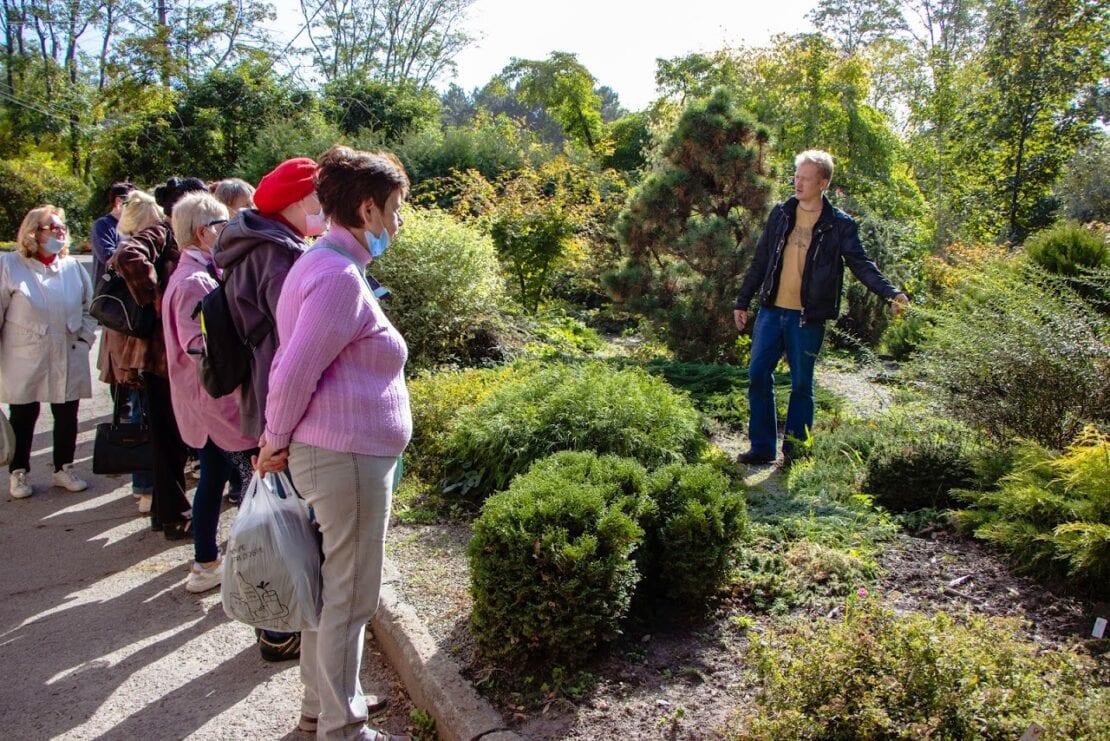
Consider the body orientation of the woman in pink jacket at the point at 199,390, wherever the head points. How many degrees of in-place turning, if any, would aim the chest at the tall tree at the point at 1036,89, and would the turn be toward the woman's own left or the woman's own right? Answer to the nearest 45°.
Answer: approximately 45° to the woman's own left

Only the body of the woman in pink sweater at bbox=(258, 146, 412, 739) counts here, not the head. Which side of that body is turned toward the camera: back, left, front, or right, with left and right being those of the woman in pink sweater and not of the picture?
right

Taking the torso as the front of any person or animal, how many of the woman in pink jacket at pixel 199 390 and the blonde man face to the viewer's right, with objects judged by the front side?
1

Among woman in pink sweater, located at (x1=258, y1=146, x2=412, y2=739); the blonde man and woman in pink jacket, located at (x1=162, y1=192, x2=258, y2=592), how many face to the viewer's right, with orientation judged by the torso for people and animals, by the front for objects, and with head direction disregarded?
2

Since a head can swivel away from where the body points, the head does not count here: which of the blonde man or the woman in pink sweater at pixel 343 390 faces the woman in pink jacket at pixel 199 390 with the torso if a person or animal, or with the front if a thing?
the blonde man

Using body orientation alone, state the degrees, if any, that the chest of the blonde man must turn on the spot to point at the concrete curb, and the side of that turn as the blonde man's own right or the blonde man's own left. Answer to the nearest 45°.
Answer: approximately 45° to the blonde man's own left

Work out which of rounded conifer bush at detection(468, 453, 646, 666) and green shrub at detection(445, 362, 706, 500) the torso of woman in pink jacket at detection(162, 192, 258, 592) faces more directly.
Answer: the green shrub

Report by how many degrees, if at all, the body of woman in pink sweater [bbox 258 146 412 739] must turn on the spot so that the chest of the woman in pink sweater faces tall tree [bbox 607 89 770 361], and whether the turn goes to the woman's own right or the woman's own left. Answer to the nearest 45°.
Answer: approximately 45° to the woman's own left

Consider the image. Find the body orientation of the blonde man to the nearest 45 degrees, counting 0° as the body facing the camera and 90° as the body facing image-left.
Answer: approximately 45°

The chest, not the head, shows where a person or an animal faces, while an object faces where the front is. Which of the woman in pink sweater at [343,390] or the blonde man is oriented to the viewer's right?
the woman in pink sweater

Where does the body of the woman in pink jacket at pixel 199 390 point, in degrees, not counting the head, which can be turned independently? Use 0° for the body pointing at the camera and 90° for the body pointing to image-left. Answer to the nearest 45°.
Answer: approximately 270°

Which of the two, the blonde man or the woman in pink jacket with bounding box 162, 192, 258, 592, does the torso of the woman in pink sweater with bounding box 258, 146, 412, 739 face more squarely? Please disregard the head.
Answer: the blonde man
